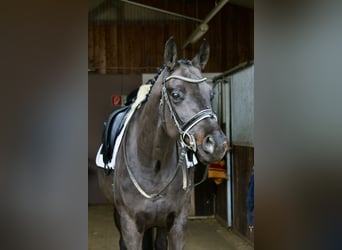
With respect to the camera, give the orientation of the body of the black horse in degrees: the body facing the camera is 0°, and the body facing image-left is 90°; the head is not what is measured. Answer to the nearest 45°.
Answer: approximately 0°

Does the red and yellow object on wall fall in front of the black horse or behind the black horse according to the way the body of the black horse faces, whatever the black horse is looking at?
behind
